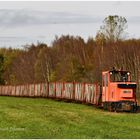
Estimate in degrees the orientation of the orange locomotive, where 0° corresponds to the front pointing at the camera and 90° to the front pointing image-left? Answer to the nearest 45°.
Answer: approximately 315°
